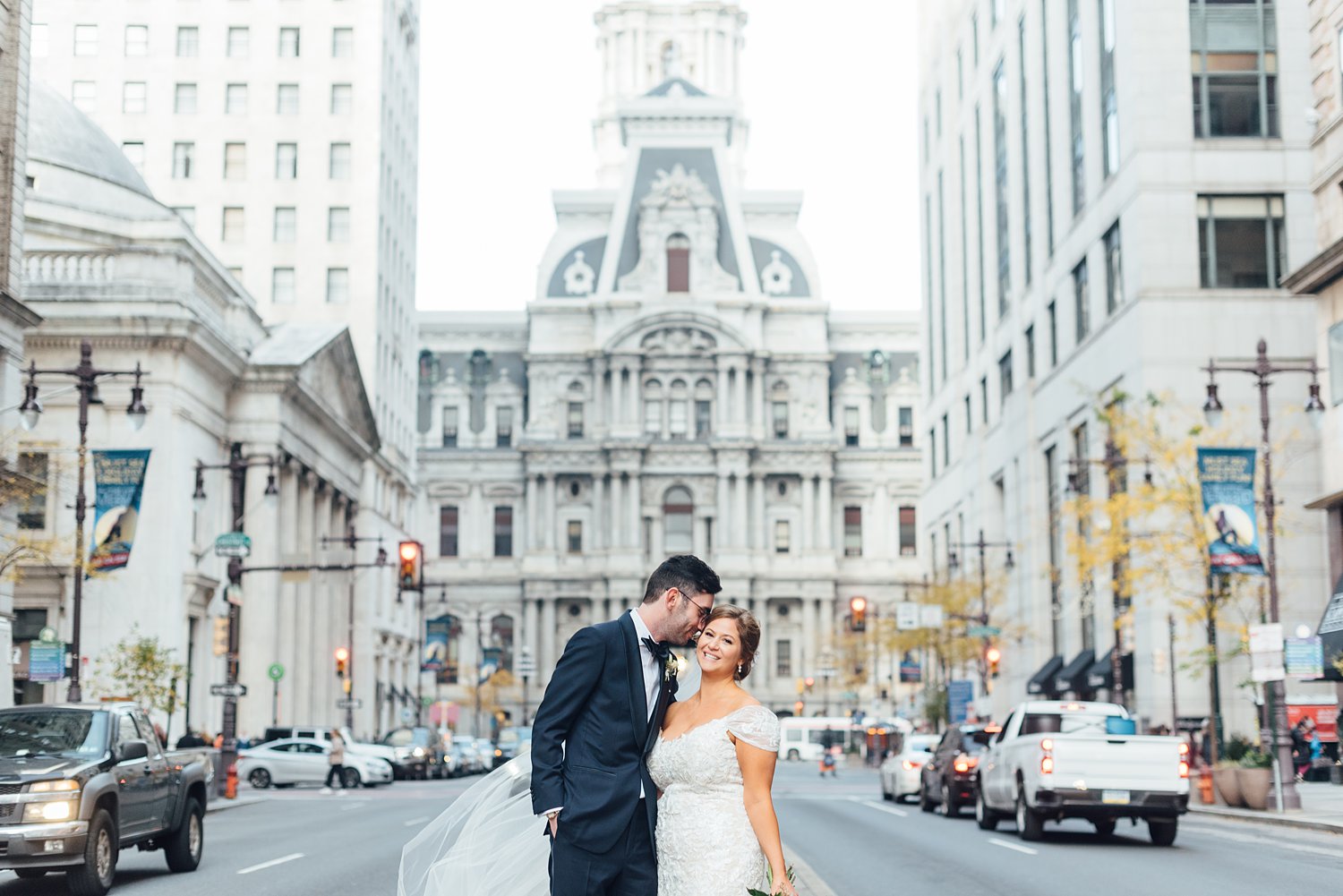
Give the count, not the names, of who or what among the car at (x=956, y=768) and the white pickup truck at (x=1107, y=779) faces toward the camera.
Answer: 0

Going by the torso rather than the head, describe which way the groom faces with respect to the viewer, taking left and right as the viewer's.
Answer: facing the viewer and to the right of the viewer

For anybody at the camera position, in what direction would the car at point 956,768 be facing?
facing away from the viewer and to the left of the viewer

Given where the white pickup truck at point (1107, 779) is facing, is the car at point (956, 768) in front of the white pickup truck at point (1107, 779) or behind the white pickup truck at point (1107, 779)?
in front

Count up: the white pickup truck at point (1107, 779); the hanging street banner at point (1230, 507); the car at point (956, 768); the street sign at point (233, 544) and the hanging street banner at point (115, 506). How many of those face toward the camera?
3

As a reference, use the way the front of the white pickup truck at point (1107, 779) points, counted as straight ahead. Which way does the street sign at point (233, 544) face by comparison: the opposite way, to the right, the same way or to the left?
the opposite way

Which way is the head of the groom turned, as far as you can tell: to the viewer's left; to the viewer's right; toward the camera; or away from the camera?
to the viewer's right

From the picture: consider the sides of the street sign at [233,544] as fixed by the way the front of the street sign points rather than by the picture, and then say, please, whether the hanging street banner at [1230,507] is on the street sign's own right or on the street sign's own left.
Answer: on the street sign's own left

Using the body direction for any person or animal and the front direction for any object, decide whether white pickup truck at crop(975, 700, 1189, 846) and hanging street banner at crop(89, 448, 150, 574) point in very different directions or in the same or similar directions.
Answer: very different directions

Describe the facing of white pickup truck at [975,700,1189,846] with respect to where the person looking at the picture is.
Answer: facing away from the viewer and to the left of the viewer

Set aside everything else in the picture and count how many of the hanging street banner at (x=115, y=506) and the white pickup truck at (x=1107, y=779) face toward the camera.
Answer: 1
